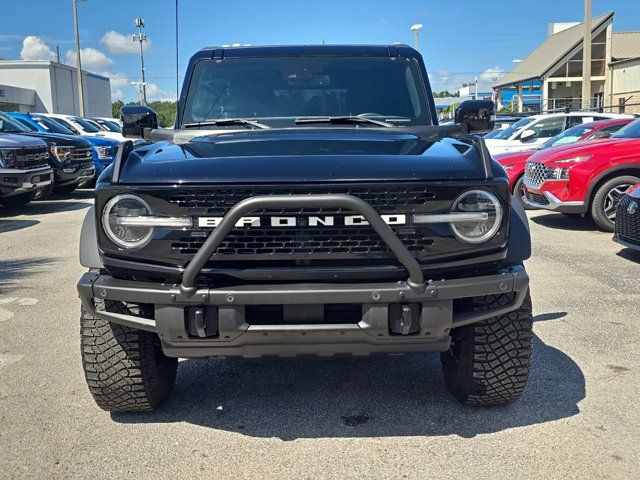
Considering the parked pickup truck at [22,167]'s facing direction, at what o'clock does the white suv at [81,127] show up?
The white suv is roughly at 8 o'clock from the parked pickup truck.

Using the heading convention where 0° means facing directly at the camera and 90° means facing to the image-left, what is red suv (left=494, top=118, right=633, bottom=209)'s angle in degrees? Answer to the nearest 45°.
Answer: approximately 45°

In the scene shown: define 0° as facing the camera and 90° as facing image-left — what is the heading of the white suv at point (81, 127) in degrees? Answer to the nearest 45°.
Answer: approximately 315°

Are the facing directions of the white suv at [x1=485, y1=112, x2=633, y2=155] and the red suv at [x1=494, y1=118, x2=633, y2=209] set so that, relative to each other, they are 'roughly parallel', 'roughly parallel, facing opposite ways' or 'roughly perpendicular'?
roughly parallel

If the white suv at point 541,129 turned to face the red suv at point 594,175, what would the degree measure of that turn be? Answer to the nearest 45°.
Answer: approximately 45° to its left

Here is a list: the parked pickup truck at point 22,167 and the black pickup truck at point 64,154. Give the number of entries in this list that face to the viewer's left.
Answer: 0

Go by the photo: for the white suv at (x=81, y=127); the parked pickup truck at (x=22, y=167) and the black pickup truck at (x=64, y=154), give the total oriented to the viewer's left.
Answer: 0

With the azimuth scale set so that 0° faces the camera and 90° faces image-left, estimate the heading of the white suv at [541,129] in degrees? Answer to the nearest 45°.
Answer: approximately 45°

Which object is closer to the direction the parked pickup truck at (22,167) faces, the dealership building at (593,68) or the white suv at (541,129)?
the white suv

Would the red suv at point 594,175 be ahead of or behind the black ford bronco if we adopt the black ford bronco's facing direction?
behind

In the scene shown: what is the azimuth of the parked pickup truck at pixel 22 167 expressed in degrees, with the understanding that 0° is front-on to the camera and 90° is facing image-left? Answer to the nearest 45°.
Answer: approximately 315°

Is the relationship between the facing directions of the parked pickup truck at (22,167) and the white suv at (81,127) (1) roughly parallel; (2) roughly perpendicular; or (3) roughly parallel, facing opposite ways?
roughly parallel

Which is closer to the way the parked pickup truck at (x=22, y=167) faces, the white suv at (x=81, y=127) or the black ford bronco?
the black ford bronco

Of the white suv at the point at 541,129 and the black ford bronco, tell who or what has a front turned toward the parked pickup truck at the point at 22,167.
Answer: the white suv

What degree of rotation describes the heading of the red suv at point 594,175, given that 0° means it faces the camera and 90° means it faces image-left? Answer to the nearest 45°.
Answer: approximately 45°
